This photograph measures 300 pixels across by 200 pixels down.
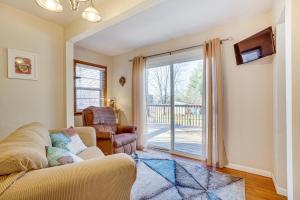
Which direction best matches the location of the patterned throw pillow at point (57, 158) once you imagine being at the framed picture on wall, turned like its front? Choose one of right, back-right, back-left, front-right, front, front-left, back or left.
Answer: front-right

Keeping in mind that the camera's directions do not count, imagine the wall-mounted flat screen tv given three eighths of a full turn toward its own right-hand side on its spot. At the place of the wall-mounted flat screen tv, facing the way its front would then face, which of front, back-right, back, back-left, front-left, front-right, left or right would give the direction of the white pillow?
back-left

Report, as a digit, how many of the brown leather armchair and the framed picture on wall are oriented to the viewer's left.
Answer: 0

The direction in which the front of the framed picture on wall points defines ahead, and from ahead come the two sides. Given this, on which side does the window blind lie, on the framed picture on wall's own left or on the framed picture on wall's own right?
on the framed picture on wall's own left

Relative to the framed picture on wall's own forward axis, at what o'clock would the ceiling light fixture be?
The ceiling light fixture is roughly at 1 o'clock from the framed picture on wall.

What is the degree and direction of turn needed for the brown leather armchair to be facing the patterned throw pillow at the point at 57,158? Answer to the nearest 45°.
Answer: approximately 45° to its right

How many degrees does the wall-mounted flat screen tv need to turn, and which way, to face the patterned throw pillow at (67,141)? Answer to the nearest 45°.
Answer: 0° — it already faces it

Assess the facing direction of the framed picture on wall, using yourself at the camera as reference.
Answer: facing the viewer and to the right of the viewer

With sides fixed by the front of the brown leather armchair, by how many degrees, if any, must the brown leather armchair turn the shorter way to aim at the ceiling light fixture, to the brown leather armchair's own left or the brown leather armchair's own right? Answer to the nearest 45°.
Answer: approximately 45° to the brown leather armchair's own right

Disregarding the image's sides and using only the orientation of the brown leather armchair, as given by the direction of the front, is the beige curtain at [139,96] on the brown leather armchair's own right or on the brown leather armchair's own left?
on the brown leather armchair's own left

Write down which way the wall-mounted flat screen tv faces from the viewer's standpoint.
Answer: facing the viewer and to the left of the viewer

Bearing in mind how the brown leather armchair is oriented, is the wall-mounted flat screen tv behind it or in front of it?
in front
